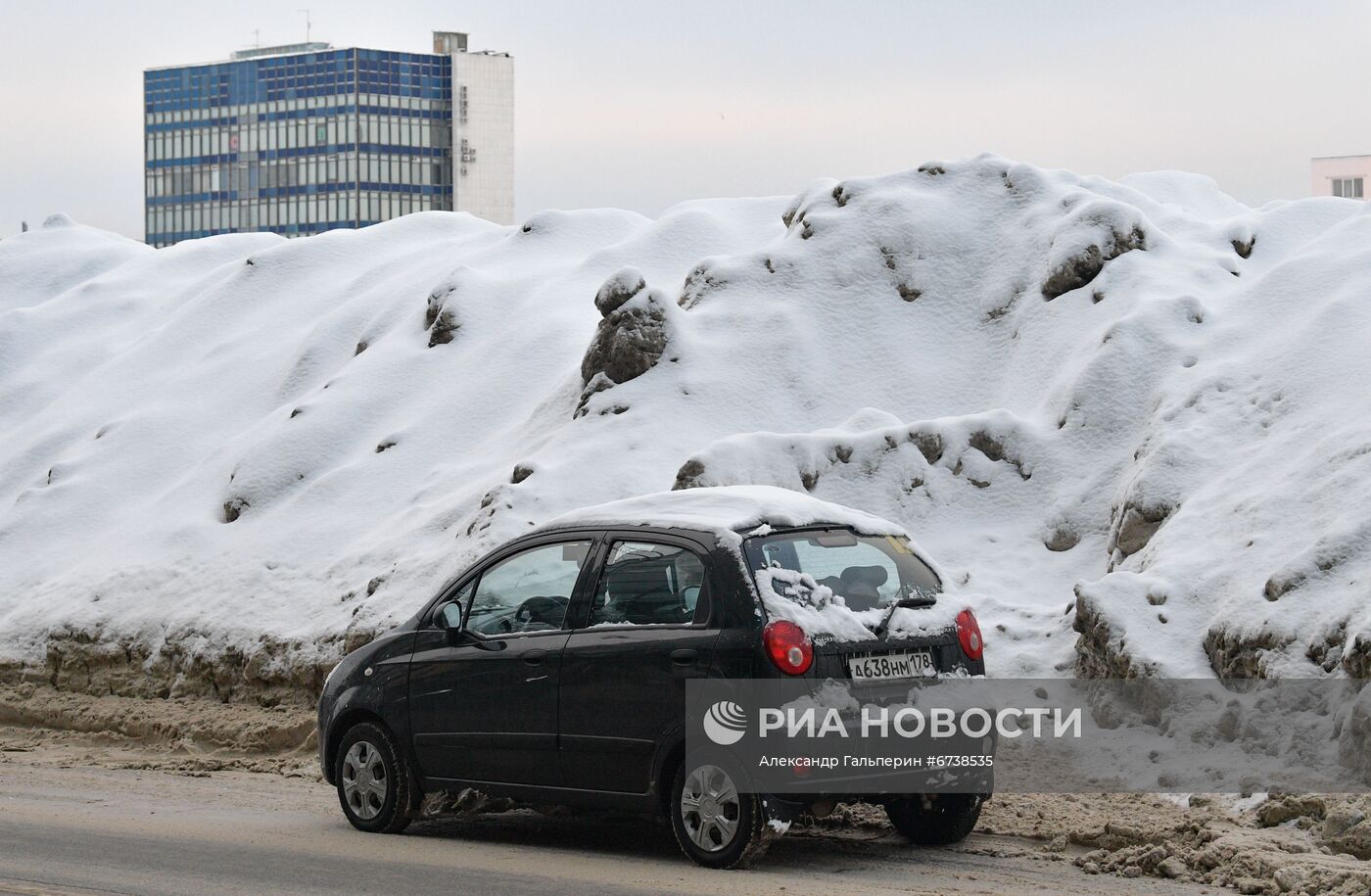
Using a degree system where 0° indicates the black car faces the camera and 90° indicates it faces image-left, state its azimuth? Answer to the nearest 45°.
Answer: approximately 135°
